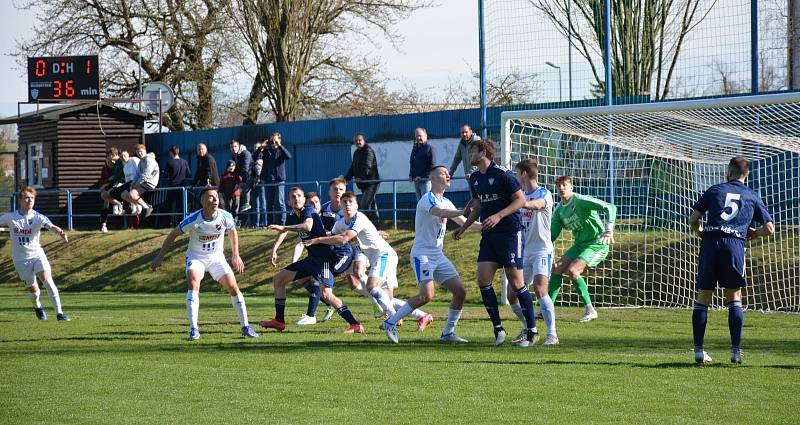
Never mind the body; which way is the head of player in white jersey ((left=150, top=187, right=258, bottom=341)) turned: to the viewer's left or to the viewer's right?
to the viewer's right

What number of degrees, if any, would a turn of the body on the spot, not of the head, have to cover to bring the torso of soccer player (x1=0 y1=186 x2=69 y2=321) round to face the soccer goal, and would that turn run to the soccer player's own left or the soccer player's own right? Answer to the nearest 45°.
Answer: approximately 90° to the soccer player's own left

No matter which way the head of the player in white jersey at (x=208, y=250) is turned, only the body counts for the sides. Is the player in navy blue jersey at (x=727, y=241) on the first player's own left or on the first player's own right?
on the first player's own left

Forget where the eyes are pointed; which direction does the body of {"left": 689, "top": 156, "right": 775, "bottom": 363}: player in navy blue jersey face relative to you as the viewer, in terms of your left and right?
facing away from the viewer

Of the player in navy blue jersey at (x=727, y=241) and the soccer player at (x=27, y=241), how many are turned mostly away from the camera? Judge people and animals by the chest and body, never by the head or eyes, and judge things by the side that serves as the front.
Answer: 1

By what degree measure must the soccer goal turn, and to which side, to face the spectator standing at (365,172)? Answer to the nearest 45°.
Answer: approximately 90° to its right

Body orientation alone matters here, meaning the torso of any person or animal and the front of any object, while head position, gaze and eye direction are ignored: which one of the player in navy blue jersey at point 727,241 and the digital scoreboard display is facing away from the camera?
the player in navy blue jersey

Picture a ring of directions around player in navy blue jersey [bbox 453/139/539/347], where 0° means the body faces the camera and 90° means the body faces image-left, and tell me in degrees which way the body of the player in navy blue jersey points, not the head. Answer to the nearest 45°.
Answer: approximately 45°

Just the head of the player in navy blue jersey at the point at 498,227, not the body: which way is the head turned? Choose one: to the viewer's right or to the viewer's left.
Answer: to the viewer's left
